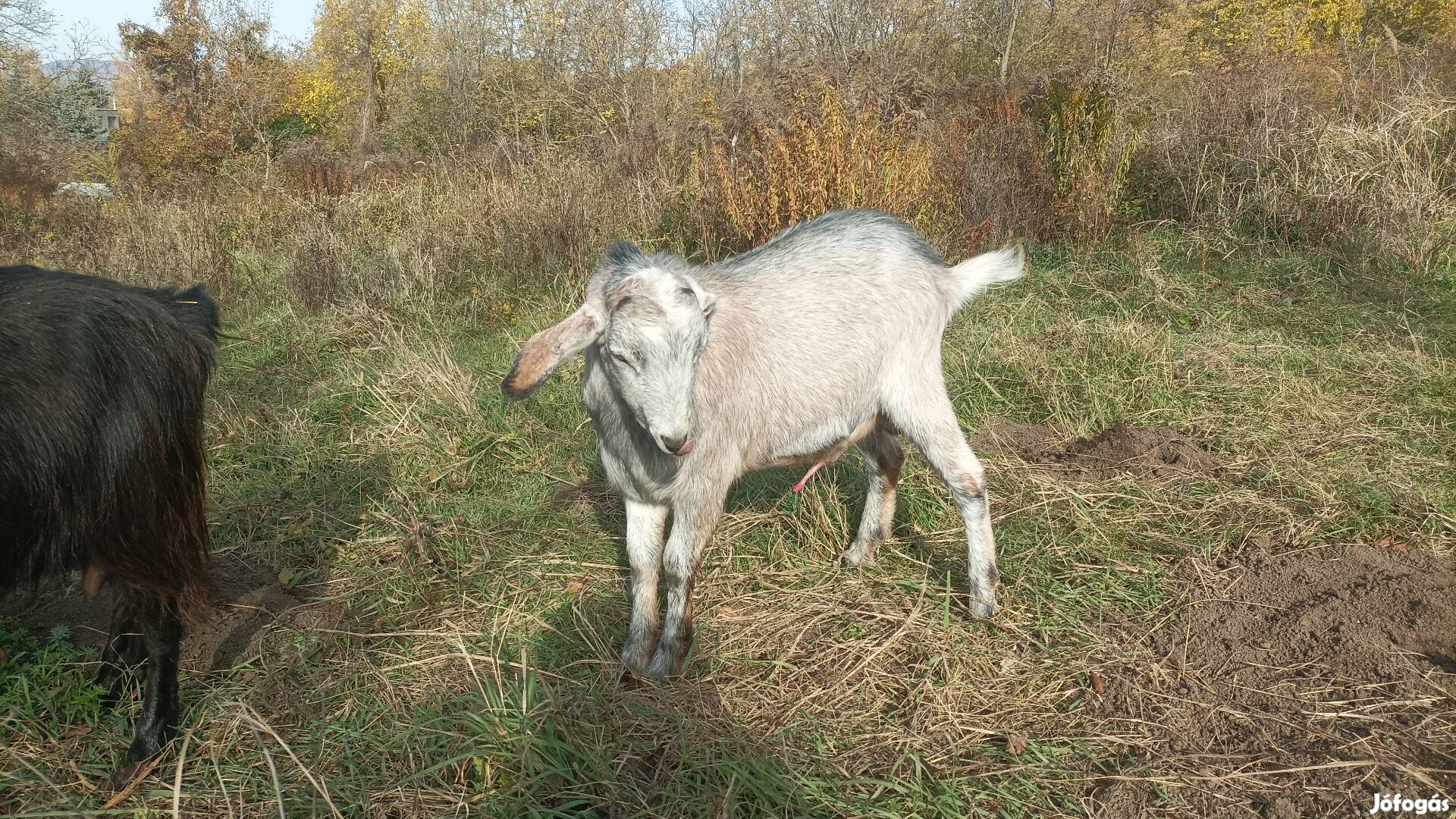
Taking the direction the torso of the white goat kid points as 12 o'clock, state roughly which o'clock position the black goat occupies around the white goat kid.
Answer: The black goat is roughly at 1 o'clock from the white goat kid.

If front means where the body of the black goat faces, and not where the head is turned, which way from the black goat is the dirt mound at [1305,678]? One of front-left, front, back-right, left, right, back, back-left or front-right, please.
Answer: back-left

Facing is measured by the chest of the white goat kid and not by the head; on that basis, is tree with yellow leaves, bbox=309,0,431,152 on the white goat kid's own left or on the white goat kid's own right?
on the white goat kid's own right

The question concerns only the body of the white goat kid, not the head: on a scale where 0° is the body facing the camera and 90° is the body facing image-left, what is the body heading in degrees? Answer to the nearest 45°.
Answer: approximately 45°

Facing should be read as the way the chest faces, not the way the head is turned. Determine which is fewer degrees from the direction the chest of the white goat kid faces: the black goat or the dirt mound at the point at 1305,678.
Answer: the black goat

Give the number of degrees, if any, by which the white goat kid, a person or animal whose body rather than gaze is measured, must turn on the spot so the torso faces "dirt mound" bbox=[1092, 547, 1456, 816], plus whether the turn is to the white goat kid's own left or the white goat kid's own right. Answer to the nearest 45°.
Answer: approximately 90° to the white goat kid's own left

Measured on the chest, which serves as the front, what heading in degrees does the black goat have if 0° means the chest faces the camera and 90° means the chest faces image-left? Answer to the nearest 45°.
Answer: approximately 90°
